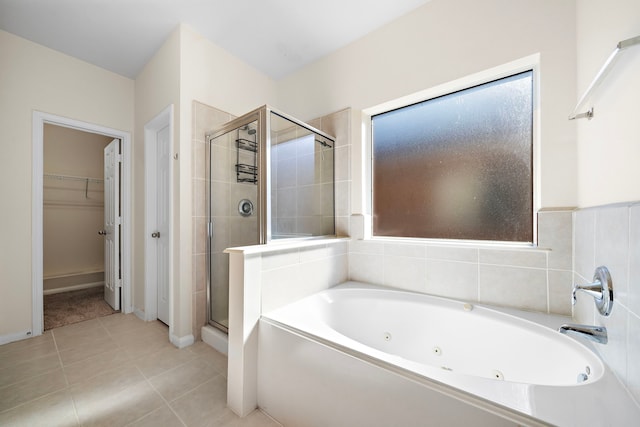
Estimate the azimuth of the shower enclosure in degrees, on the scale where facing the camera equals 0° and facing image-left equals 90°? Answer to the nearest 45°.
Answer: approximately 45°

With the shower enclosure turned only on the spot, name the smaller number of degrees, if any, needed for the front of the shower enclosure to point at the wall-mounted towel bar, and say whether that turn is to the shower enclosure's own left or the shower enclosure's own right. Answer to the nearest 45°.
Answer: approximately 90° to the shower enclosure's own left

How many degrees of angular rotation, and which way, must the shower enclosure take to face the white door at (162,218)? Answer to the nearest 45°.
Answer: approximately 90° to its right

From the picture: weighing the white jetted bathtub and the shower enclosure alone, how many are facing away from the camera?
0

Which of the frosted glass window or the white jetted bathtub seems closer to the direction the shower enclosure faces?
the white jetted bathtub

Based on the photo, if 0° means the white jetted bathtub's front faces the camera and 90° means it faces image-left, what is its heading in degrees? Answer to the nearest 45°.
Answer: approximately 45°

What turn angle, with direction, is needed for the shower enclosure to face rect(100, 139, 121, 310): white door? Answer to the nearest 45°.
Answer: approximately 90° to its right

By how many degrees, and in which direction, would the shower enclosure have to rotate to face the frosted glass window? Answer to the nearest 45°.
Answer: approximately 135° to its left

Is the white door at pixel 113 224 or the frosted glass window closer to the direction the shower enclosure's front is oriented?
the white door
